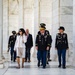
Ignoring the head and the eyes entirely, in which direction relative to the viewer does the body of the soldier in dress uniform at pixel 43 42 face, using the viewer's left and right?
facing the viewer
